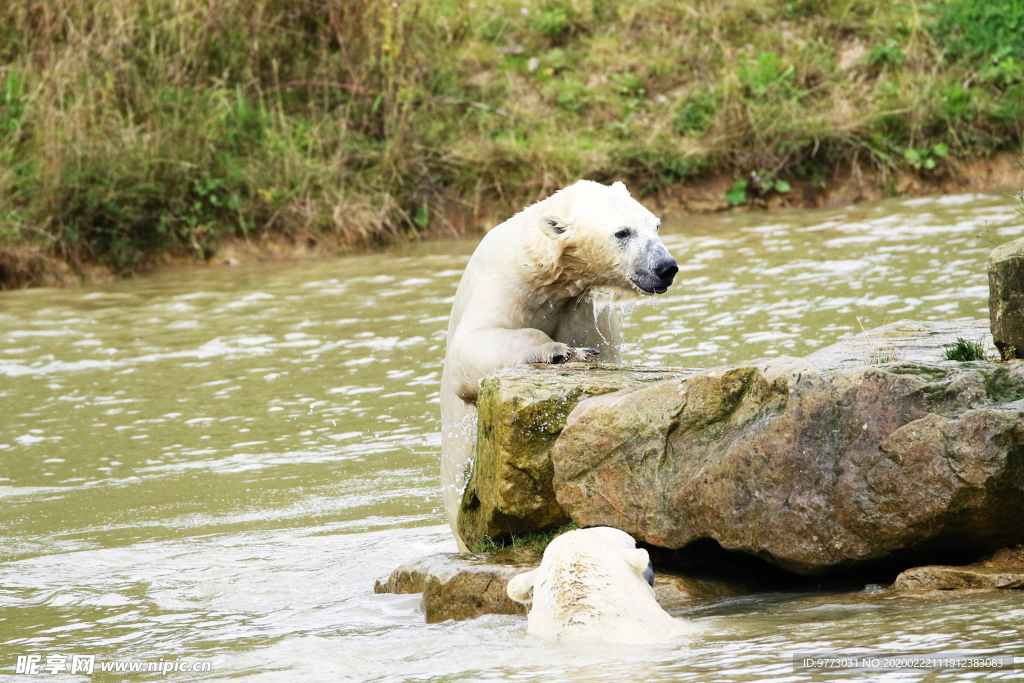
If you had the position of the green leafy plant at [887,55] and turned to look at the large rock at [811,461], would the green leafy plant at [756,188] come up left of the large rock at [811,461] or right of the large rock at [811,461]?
right

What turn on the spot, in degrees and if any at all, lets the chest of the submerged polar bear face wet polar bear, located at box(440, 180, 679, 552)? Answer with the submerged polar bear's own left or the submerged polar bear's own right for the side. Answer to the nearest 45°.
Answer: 0° — it already faces it

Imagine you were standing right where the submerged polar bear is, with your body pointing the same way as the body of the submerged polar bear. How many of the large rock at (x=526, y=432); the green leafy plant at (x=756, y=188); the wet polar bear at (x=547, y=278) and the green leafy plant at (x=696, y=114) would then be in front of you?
4

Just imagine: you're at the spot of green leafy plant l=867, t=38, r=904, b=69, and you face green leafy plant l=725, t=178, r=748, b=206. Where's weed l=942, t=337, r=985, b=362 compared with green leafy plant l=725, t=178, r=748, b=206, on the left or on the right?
left

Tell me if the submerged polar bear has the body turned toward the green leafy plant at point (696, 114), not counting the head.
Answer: yes

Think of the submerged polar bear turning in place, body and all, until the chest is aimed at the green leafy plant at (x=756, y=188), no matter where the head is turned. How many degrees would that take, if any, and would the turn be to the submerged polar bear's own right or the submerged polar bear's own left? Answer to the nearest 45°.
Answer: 0° — it already faces it

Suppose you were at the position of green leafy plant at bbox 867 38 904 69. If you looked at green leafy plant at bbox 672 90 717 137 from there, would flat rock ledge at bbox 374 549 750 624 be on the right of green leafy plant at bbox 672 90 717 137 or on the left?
left

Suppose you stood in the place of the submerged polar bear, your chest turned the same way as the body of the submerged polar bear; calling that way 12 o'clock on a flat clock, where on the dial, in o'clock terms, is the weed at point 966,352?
The weed is roughly at 2 o'clock from the submerged polar bear.

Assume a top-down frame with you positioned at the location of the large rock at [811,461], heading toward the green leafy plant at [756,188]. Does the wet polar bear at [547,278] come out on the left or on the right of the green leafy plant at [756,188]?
left

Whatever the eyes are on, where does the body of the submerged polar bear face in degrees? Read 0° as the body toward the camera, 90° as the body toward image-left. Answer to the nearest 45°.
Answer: approximately 180°

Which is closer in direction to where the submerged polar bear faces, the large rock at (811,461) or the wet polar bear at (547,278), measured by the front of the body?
the wet polar bear

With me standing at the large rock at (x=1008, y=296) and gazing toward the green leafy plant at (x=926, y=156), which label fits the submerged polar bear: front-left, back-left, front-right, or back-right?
back-left

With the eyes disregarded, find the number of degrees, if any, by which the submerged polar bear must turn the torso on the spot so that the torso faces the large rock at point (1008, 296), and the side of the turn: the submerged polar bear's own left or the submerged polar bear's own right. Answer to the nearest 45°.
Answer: approximately 45° to the submerged polar bear's own right

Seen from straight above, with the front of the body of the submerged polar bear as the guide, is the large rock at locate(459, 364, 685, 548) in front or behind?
in front
